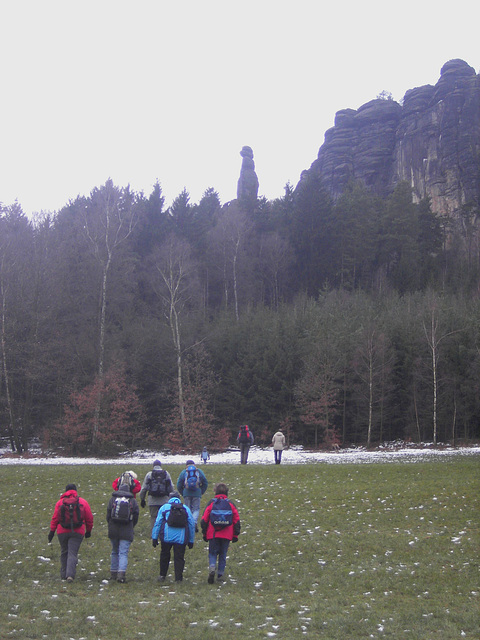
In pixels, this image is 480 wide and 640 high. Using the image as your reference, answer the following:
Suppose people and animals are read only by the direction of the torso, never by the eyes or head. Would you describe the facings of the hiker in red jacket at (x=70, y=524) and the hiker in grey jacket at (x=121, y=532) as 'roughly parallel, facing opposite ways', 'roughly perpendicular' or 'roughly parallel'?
roughly parallel

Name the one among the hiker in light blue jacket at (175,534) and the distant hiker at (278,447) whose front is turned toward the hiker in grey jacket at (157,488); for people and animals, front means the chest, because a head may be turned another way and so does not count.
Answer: the hiker in light blue jacket

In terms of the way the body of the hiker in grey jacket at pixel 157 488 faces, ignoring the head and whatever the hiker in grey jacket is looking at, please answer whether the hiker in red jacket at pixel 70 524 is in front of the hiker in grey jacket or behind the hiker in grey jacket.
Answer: behind

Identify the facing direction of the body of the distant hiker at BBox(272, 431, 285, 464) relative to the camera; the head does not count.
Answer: away from the camera

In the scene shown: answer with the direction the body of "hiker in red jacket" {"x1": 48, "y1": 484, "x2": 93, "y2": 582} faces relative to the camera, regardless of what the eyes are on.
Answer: away from the camera

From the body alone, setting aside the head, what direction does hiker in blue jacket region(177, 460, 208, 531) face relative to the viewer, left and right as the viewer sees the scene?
facing away from the viewer

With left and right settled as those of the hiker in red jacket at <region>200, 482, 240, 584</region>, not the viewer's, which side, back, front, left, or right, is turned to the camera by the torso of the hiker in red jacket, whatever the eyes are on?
back

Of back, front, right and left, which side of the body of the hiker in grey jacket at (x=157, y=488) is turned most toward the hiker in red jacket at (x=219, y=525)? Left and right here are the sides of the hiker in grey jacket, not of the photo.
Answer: back

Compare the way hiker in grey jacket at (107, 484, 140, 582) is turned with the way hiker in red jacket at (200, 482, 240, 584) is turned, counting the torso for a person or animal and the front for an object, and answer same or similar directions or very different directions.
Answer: same or similar directions

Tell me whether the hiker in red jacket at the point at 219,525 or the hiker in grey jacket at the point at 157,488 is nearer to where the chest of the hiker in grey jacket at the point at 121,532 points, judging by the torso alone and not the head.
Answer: the hiker in grey jacket

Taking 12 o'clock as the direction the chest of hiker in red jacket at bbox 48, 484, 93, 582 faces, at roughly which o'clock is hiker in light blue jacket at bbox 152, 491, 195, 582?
The hiker in light blue jacket is roughly at 4 o'clock from the hiker in red jacket.

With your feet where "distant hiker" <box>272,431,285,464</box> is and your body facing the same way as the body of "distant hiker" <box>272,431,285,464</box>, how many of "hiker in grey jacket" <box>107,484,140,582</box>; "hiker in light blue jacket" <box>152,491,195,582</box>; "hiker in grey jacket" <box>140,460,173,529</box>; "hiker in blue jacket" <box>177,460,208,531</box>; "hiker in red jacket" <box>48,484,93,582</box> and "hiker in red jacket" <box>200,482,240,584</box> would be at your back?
6

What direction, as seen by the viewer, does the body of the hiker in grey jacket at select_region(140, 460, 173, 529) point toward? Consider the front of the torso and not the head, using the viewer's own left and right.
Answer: facing away from the viewer

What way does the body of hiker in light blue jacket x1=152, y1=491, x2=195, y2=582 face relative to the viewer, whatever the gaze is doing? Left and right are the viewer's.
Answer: facing away from the viewer
